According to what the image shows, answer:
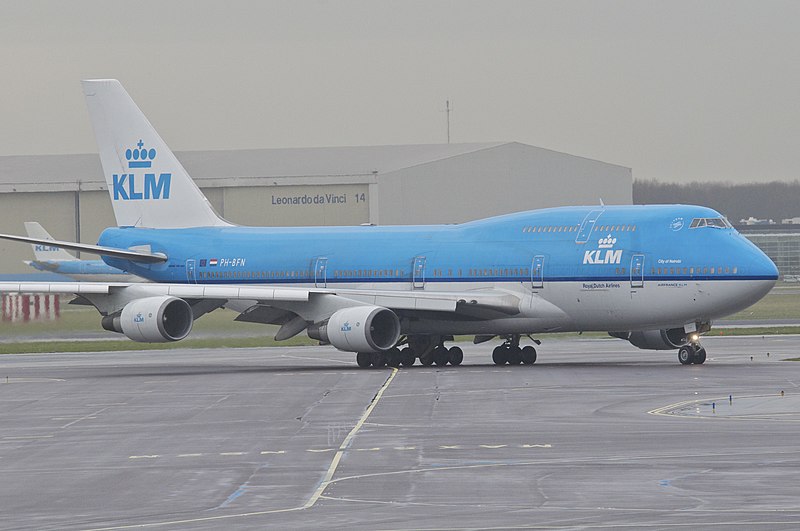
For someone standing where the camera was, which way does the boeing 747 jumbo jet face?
facing the viewer and to the right of the viewer
